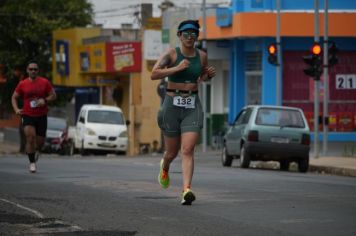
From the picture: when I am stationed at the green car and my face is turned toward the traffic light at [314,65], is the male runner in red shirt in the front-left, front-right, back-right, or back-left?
back-left

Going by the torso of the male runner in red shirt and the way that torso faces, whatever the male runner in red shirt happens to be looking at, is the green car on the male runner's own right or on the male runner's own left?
on the male runner's own left

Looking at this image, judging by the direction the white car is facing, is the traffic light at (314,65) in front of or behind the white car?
in front
